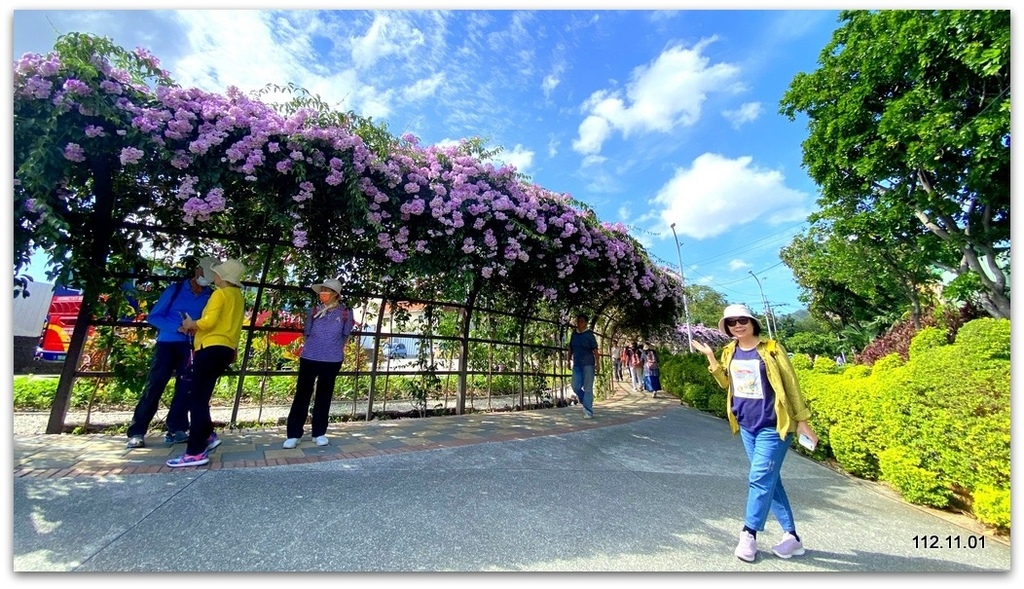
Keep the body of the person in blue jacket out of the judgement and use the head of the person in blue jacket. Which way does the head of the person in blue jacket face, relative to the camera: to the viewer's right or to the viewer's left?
to the viewer's right

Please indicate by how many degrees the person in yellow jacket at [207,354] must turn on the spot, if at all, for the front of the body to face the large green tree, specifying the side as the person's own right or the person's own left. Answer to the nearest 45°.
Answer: approximately 180°

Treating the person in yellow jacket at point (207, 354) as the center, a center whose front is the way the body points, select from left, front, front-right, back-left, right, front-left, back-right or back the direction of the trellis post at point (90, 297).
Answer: front-right

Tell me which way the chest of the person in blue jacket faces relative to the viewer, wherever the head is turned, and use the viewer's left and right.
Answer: facing the viewer and to the right of the viewer

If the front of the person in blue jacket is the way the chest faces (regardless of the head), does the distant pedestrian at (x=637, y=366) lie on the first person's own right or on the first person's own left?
on the first person's own left

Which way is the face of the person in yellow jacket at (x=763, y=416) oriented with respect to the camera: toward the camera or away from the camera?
toward the camera

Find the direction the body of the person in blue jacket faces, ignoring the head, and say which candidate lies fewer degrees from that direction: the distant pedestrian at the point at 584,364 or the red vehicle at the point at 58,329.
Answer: the distant pedestrian

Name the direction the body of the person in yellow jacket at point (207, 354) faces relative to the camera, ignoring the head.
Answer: to the viewer's left

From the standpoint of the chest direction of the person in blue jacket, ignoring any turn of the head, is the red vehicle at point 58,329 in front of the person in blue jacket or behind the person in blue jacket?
behind

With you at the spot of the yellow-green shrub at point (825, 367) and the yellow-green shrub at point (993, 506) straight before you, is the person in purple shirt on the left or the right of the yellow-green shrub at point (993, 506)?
right
